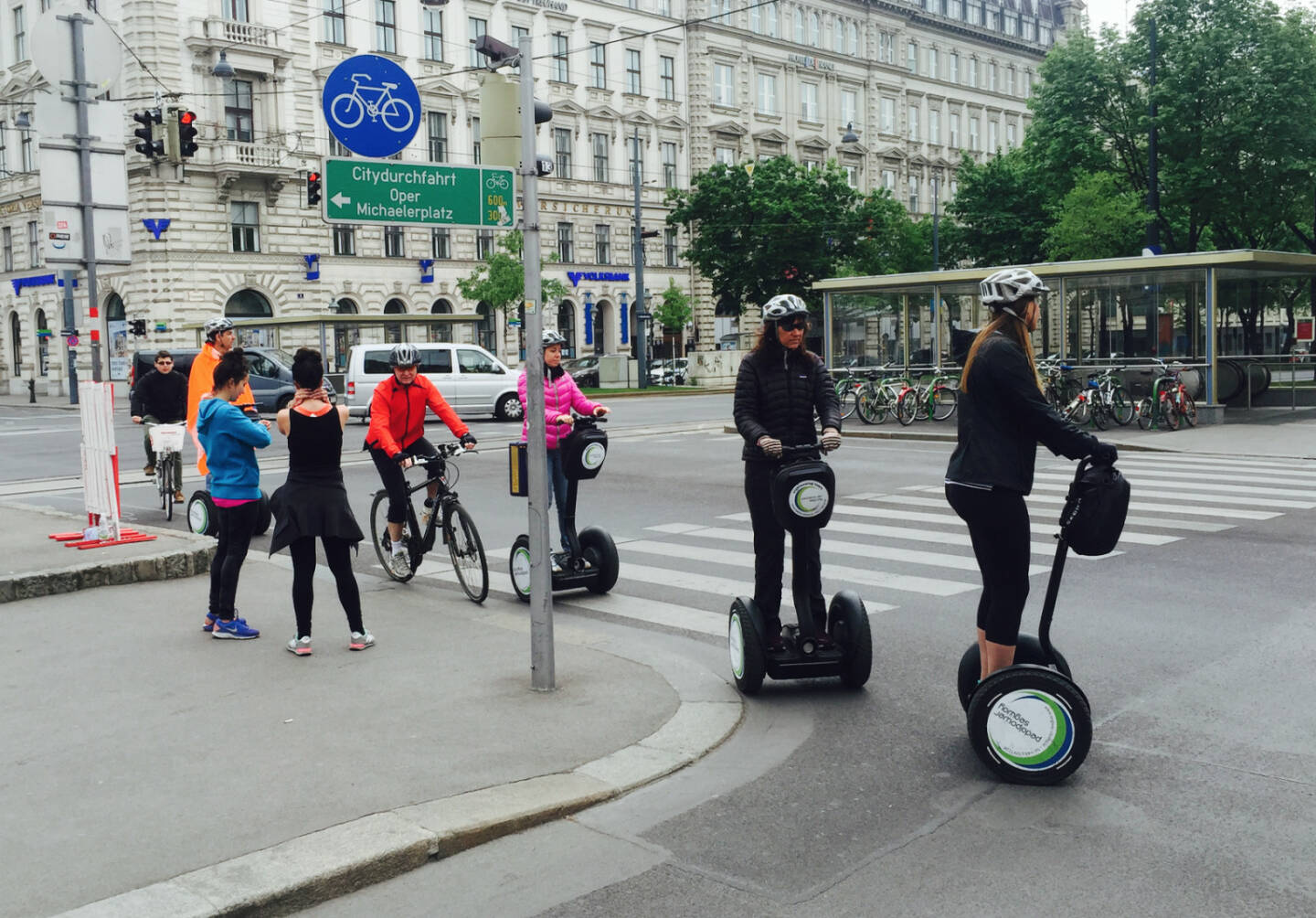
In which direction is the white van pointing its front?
to the viewer's right

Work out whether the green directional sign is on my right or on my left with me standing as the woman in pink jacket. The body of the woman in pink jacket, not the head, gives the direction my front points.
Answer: on my right

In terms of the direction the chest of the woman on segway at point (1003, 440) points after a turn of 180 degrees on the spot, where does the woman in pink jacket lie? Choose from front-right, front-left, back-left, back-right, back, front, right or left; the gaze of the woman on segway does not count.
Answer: front-right

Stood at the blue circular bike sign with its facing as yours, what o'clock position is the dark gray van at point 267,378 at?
The dark gray van is roughly at 6 o'clock from the blue circular bike sign.

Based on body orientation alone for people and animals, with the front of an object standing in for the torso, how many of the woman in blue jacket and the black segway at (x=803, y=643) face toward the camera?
1

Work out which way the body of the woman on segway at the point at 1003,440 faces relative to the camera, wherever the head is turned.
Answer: to the viewer's right

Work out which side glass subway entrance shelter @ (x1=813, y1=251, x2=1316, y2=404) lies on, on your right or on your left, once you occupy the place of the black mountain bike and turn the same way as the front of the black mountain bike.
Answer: on your left

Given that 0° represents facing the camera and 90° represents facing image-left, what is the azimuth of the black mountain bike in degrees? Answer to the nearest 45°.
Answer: approximately 315°

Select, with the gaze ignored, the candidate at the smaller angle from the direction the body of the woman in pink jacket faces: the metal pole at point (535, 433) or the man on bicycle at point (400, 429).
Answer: the metal pole

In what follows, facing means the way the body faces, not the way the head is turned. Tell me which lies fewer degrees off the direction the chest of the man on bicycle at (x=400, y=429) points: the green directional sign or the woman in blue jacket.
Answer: the green directional sign

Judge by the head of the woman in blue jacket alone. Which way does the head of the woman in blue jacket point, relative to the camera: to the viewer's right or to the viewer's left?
to the viewer's right

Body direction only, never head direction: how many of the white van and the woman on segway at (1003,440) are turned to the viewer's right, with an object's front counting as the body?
2

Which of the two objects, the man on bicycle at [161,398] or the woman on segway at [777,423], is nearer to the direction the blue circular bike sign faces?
the woman on segway
